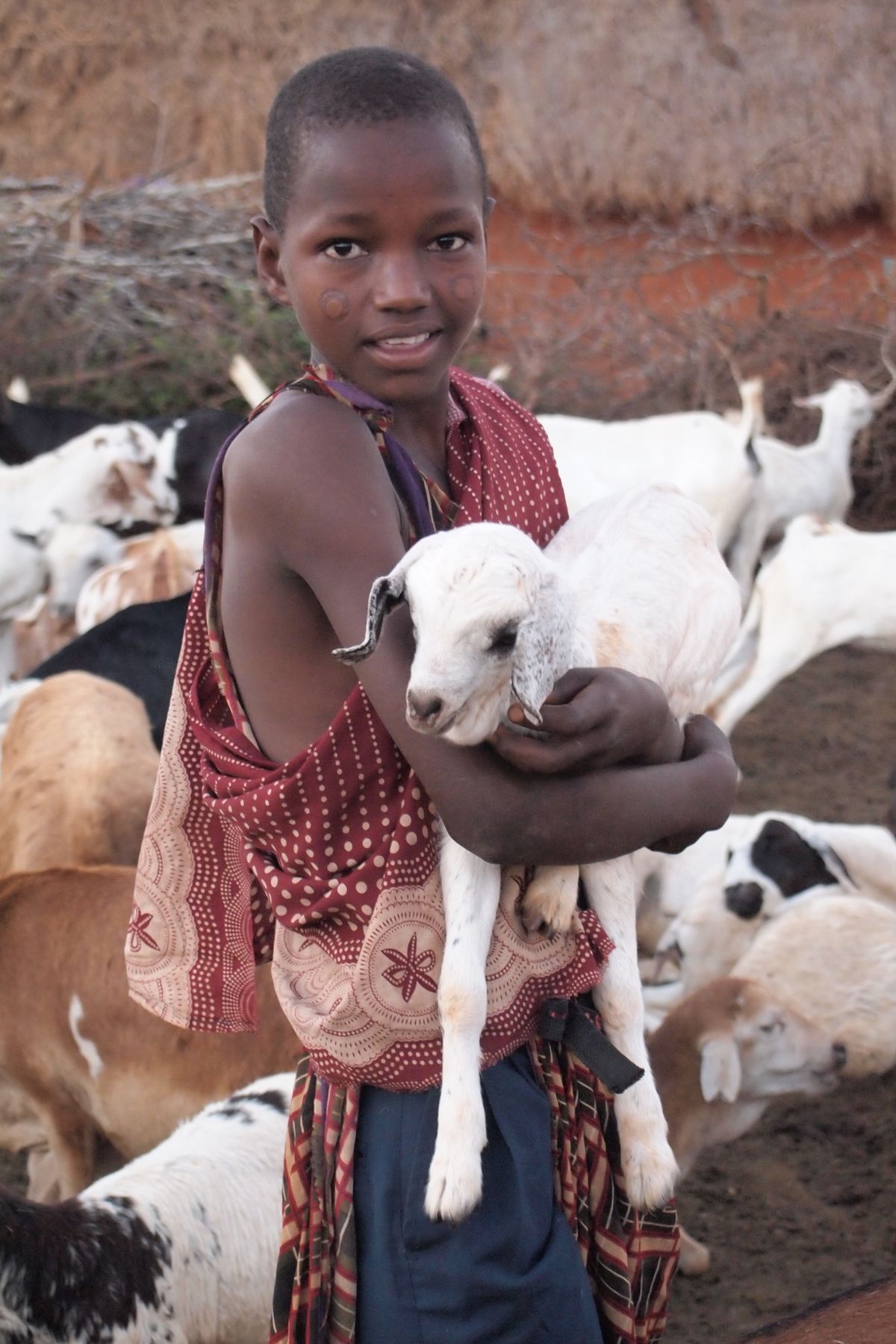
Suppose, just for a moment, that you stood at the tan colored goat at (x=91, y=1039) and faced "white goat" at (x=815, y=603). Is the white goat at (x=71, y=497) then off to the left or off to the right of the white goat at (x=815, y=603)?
left

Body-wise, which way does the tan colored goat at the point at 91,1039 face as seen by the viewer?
to the viewer's right

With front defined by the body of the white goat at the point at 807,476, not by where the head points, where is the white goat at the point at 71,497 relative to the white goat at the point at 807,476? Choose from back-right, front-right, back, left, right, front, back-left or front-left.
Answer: back-right

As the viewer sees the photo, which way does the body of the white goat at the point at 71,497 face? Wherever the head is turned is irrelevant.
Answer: to the viewer's right

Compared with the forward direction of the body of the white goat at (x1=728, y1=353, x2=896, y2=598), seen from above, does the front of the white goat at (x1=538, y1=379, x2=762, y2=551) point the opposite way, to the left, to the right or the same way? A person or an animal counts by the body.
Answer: the opposite way

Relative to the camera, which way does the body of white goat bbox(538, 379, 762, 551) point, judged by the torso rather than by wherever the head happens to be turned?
to the viewer's left
